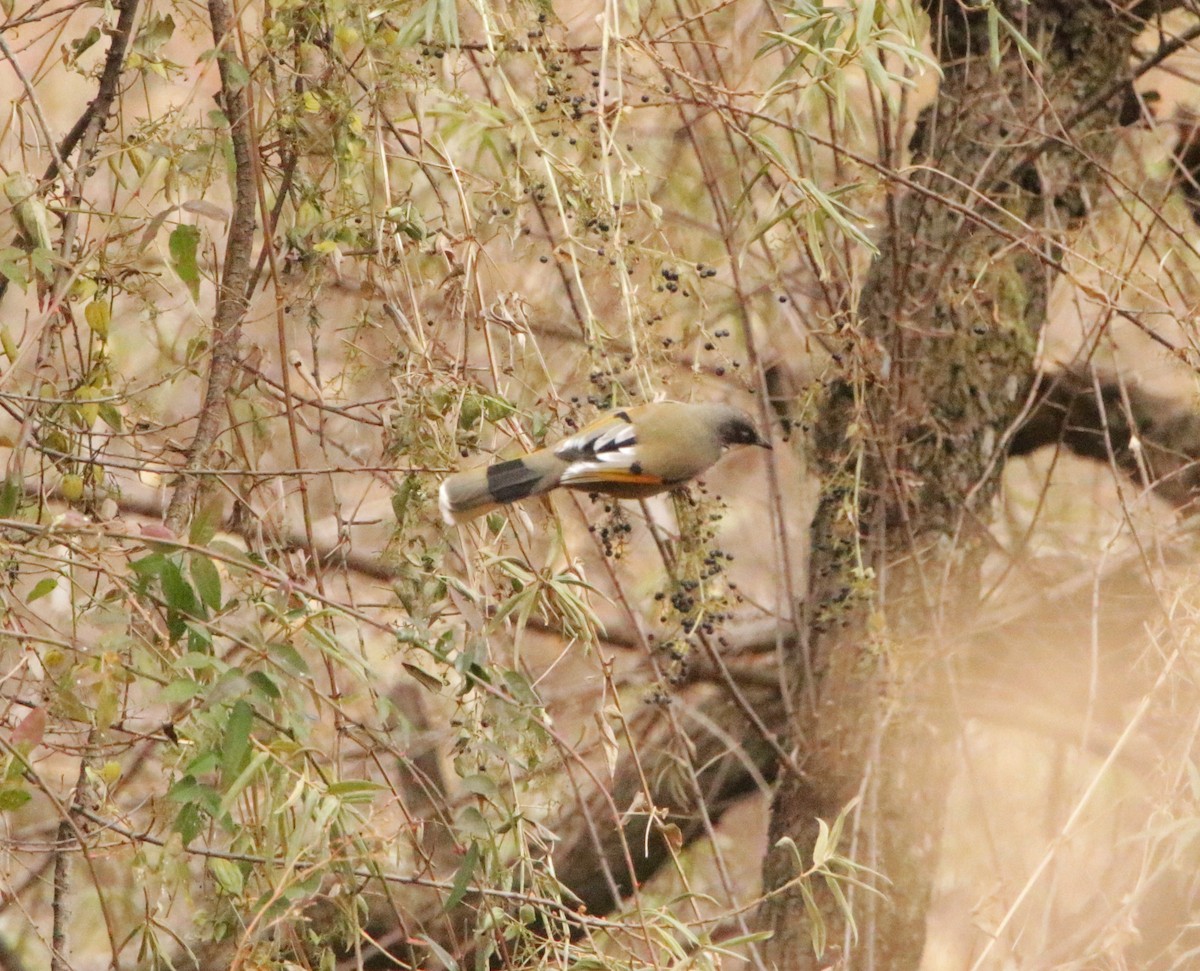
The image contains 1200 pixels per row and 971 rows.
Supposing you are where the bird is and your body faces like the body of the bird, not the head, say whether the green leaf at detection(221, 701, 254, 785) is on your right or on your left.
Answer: on your right

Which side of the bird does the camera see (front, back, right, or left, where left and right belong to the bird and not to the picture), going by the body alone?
right

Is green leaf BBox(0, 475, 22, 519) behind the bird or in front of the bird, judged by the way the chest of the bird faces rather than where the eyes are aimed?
behind

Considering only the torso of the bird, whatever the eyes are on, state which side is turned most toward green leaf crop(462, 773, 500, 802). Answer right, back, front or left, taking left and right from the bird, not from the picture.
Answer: right

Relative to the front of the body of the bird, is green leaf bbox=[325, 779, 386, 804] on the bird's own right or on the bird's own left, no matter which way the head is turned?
on the bird's own right

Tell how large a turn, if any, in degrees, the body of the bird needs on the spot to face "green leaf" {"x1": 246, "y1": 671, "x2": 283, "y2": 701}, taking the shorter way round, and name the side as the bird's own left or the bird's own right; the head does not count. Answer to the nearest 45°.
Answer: approximately 135° to the bird's own right

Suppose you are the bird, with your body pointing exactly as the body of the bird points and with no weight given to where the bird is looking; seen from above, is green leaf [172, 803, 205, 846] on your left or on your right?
on your right
